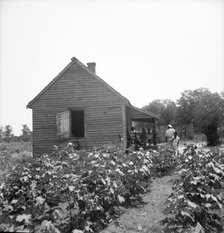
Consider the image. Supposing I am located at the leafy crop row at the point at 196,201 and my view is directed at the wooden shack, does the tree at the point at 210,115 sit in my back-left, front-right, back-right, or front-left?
front-right

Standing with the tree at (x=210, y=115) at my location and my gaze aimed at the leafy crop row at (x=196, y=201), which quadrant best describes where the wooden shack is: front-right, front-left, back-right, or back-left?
front-right

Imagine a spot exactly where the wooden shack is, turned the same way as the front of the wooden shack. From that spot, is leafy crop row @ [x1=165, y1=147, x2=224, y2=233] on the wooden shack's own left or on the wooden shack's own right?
on the wooden shack's own right

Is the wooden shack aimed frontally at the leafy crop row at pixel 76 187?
no

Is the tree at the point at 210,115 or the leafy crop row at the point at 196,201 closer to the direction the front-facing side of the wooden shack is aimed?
the tree

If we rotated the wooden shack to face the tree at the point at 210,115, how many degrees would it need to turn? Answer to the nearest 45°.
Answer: approximately 45° to its left

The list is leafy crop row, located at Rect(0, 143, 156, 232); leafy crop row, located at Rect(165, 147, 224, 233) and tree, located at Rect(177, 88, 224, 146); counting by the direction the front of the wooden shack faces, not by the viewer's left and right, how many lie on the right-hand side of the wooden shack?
2
